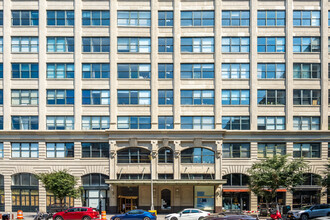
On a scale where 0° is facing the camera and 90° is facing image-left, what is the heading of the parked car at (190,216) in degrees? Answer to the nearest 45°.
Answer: approximately 90°

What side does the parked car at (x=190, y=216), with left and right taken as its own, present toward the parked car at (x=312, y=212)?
back

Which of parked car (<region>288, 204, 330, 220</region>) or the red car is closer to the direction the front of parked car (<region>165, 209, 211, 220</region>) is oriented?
the red car

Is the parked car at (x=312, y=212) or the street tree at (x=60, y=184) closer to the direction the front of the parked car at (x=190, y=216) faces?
the street tree

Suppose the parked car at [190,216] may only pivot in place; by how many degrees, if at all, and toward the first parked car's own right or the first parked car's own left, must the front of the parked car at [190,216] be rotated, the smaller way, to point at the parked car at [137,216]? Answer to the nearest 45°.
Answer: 0° — it already faces it

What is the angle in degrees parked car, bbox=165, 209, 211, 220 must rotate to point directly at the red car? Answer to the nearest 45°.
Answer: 0° — it already faces it

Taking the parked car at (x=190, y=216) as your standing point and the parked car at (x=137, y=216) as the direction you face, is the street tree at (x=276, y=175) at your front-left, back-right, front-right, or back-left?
back-right

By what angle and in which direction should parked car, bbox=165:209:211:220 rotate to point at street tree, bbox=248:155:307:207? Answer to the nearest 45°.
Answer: approximately 135° to its right
